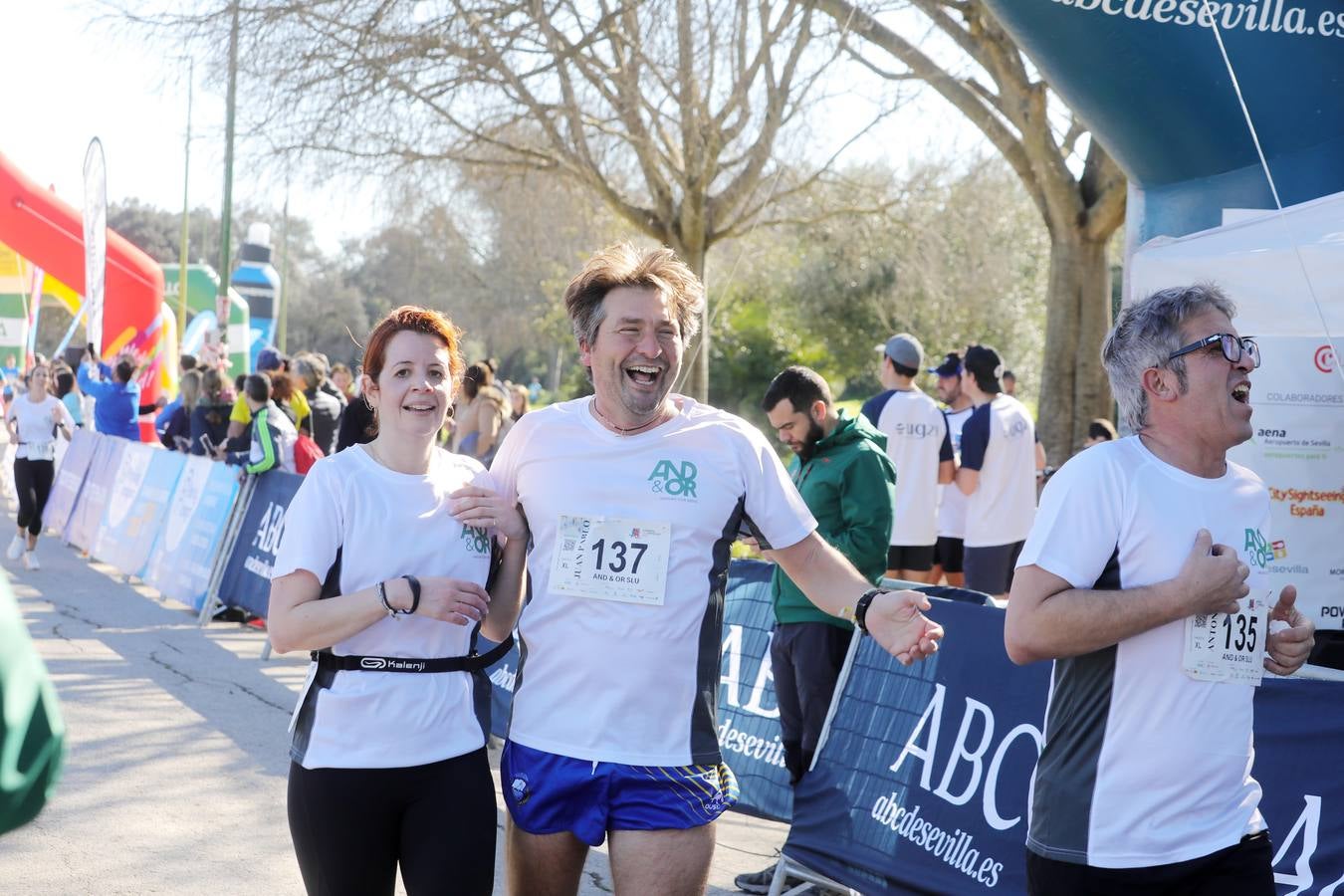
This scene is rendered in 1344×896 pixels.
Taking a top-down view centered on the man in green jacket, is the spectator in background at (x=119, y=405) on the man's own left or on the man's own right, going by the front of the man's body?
on the man's own right

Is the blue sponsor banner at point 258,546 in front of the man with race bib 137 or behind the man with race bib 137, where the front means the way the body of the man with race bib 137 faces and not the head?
behind

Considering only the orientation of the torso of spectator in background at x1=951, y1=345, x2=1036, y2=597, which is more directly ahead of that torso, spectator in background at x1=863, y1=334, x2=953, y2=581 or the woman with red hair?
the spectator in background

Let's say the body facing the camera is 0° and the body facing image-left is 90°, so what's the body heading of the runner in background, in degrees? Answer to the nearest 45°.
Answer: approximately 0°

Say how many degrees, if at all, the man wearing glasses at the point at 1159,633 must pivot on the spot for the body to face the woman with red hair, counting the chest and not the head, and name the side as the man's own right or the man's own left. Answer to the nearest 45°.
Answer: approximately 135° to the man's own right

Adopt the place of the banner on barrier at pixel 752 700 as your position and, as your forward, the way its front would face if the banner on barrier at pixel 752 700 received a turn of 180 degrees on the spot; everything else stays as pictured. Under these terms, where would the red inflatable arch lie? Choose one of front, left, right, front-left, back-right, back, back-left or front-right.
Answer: left
